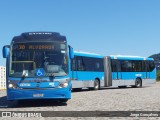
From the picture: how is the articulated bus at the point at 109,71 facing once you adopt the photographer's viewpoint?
facing the viewer and to the left of the viewer

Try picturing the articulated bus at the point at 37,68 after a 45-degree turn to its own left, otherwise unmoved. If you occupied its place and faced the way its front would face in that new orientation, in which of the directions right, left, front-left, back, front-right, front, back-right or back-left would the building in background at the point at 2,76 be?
back-left

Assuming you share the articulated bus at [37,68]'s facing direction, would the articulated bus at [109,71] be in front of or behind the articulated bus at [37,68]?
behind

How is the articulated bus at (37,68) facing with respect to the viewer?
toward the camera

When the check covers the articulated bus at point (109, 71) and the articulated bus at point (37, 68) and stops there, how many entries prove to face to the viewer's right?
0

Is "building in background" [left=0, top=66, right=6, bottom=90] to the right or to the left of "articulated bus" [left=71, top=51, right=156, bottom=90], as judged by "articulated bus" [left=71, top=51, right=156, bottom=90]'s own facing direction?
on its right
